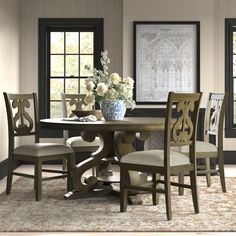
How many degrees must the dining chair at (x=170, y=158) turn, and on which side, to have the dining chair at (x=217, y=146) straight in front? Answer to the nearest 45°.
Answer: approximately 45° to its right

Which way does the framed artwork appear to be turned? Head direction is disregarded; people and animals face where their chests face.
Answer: toward the camera

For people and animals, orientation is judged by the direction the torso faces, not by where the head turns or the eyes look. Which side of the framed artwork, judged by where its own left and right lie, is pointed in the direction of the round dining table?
front

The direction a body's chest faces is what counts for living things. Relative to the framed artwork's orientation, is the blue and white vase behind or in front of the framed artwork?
in front

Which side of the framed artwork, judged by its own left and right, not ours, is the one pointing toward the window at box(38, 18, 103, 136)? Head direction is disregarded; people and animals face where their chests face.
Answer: right

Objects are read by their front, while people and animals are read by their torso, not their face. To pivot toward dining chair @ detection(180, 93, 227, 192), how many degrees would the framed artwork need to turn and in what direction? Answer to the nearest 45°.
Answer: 0° — it already faces it

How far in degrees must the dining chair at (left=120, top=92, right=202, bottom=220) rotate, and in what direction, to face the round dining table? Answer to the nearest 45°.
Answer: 0° — it already faces it

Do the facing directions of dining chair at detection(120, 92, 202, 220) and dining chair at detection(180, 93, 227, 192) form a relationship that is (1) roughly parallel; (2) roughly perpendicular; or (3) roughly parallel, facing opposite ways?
roughly perpendicular

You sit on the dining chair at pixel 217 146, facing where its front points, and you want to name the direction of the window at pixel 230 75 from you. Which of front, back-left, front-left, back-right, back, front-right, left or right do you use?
back-right

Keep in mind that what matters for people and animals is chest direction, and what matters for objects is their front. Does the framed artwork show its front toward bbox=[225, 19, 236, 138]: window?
no

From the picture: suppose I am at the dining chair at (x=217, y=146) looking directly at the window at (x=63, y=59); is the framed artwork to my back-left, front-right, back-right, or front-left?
front-right

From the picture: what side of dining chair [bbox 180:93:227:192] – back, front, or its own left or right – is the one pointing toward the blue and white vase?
front

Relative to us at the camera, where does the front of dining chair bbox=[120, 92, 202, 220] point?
facing away from the viewer and to the left of the viewer

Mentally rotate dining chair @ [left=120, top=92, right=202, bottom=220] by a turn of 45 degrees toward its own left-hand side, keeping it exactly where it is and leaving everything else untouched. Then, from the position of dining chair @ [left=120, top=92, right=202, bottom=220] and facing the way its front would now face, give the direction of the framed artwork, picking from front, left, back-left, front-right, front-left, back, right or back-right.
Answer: right

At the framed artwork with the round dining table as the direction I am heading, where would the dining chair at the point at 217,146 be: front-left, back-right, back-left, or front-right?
front-left
